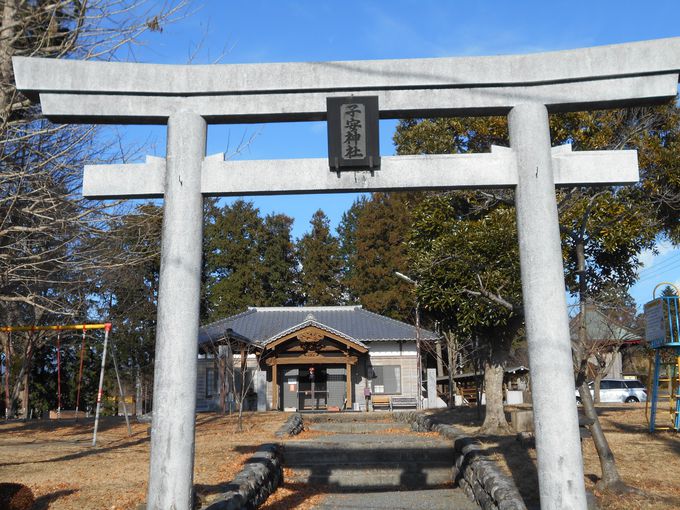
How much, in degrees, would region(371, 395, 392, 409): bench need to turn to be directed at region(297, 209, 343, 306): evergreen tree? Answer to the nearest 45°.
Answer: approximately 180°

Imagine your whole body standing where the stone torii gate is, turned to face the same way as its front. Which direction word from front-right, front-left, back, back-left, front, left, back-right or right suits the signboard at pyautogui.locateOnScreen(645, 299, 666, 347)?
back-left

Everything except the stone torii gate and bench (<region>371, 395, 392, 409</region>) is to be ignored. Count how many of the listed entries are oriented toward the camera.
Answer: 2

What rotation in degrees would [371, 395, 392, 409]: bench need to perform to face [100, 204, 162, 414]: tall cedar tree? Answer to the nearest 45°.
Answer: approximately 135° to its right

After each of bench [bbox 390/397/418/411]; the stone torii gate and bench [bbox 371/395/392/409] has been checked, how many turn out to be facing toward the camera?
3

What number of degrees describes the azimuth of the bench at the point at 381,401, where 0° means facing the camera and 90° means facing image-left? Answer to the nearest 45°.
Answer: approximately 0°

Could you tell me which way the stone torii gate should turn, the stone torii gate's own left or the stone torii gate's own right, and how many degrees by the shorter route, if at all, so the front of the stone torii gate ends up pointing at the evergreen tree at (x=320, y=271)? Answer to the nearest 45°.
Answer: approximately 180°

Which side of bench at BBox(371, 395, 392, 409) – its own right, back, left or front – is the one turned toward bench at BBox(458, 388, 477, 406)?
left

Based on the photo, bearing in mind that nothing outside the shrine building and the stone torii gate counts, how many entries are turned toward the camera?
2

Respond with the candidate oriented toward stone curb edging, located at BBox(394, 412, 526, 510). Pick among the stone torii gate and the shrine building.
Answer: the shrine building

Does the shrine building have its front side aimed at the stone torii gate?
yes

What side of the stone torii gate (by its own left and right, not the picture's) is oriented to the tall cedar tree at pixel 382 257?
back

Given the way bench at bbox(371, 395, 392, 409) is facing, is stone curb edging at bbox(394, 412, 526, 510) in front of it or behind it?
in front

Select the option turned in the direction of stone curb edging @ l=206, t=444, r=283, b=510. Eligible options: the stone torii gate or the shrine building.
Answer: the shrine building

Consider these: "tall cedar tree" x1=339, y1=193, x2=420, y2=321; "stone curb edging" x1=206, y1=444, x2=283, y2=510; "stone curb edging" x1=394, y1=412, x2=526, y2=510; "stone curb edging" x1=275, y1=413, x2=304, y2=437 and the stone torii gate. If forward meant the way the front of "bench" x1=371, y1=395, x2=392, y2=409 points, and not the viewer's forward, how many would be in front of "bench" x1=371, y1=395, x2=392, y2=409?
4

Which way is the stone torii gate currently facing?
toward the camera

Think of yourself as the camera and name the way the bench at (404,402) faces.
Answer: facing the viewer

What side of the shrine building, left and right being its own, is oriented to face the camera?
front

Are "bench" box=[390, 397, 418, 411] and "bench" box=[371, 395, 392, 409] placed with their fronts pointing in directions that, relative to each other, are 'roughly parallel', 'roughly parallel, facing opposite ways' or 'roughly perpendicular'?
roughly parallel
